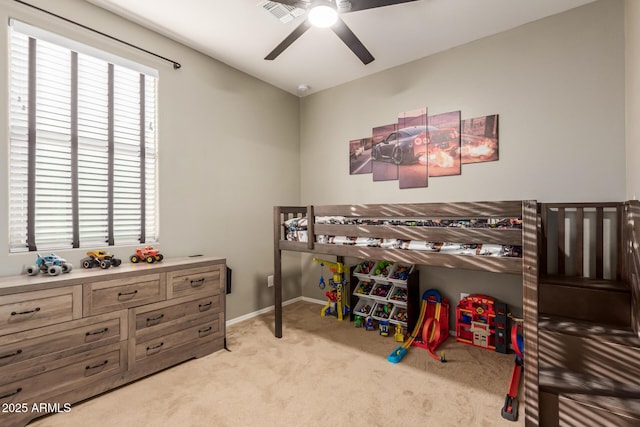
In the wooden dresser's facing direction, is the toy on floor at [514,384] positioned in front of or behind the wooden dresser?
in front

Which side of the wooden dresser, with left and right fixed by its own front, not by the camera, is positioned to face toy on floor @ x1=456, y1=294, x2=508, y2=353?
front

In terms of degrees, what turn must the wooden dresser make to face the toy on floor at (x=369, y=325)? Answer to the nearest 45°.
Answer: approximately 45° to its left

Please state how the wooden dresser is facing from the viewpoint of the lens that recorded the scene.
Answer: facing the viewer and to the right of the viewer

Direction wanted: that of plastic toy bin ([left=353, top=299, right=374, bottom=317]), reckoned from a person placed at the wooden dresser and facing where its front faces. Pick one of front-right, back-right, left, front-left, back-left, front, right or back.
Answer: front-left

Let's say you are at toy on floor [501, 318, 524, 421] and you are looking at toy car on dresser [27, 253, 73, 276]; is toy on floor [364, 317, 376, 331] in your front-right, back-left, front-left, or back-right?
front-right

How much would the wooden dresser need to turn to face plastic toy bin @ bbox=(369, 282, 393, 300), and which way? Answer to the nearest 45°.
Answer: approximately 45° to its left

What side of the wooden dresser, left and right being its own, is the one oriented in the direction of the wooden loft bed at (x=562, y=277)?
front
